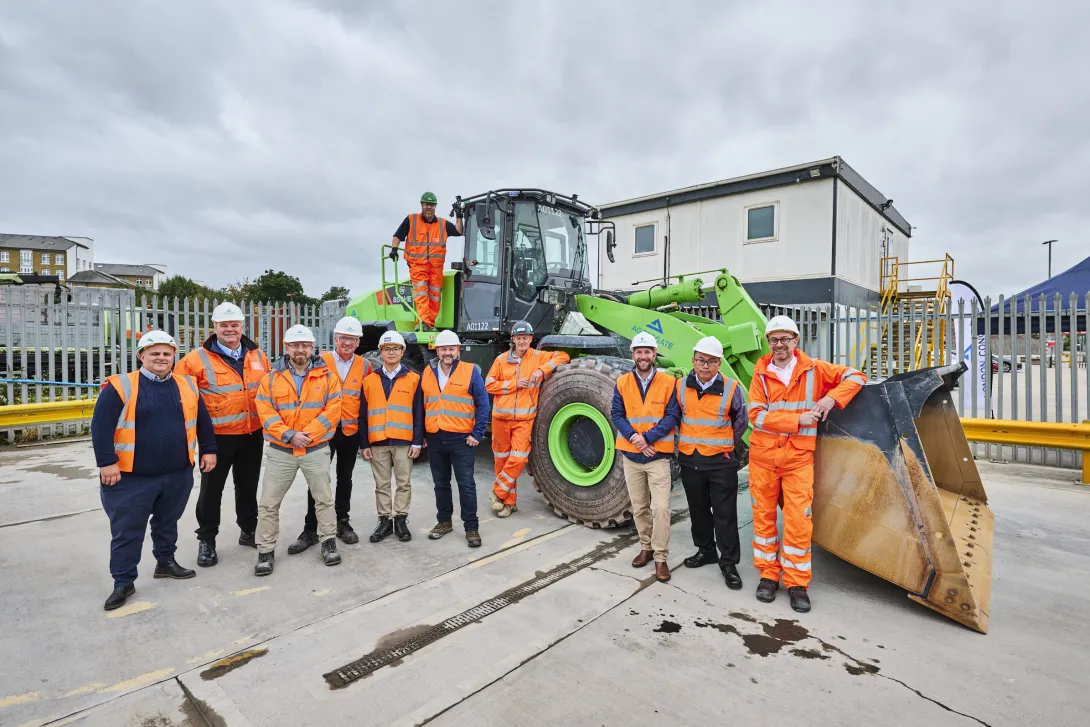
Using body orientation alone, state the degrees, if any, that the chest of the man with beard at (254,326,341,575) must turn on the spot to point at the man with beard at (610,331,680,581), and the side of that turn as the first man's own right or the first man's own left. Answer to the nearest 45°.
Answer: approximately 45° to the first man's own left

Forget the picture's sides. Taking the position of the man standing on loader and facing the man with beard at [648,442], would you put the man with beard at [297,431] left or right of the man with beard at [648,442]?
right

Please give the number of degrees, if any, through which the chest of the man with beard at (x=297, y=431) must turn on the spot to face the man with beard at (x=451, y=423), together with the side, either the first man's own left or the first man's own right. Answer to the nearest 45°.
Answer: approximately 90° to the first man's own left

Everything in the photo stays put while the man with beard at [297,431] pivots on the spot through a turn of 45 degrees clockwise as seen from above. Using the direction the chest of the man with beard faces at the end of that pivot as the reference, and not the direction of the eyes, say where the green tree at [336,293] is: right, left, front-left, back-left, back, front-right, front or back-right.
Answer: back-right

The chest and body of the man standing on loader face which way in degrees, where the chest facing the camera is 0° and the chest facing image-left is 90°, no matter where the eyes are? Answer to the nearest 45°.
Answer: approximately 0°
